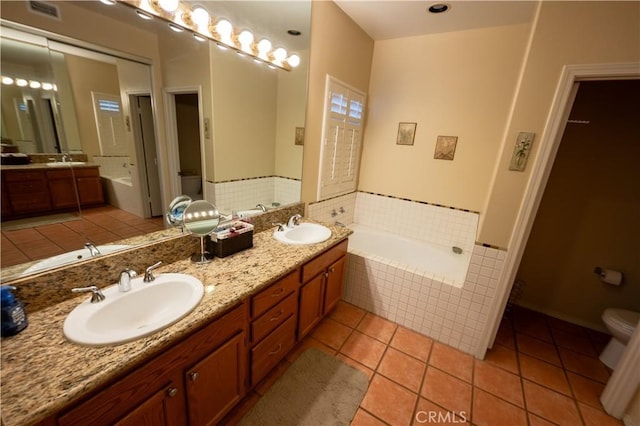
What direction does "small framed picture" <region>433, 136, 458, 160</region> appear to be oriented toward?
toward the camera

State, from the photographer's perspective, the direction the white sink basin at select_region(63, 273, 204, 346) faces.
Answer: facing the viewer and to the right of the viewer

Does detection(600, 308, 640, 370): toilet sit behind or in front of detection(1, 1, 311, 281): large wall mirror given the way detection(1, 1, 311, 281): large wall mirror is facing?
in front

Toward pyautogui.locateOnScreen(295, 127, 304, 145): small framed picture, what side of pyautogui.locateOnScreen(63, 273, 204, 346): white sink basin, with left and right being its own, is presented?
left

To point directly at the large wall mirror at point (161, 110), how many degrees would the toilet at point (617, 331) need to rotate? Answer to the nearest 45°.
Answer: approximately 45° to its left

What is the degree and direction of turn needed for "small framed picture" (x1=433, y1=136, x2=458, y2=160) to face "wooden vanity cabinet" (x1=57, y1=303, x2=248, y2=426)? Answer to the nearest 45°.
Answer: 0° — it already faces it

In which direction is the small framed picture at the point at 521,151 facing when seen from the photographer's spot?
facing the viewer

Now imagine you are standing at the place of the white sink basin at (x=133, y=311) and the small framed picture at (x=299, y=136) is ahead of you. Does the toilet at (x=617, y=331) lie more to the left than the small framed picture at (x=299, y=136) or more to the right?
right

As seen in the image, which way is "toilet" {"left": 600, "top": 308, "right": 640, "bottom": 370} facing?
to the viewer's left

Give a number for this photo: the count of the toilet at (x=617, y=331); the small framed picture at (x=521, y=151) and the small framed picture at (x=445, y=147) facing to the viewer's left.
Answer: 1

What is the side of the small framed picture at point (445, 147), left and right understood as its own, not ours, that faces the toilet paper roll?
left

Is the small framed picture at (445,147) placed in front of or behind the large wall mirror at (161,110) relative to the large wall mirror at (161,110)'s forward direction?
in front
